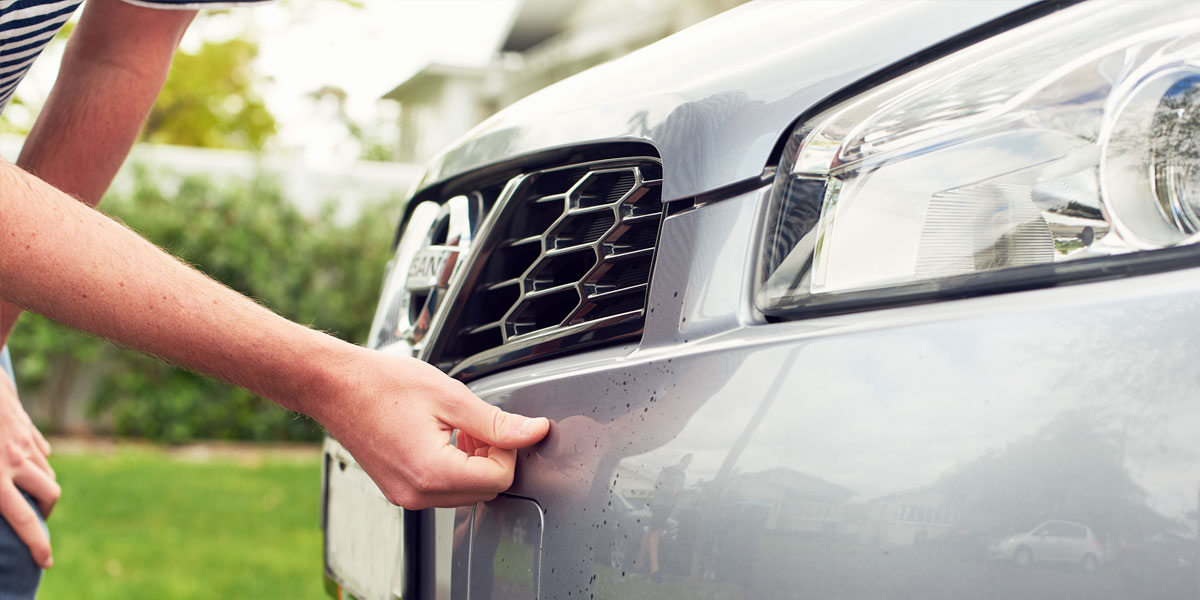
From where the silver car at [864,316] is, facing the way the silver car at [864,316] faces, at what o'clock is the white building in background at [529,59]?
The white building in background is roughly at 4 o'clock from the silver car.

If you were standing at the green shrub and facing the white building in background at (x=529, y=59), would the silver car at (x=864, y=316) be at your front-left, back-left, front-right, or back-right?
back-right

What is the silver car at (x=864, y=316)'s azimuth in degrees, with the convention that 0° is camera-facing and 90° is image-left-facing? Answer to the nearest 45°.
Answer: approximately 45°

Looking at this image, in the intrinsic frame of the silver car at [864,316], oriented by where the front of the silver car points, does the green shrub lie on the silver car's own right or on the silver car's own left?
on the silver car's own right
